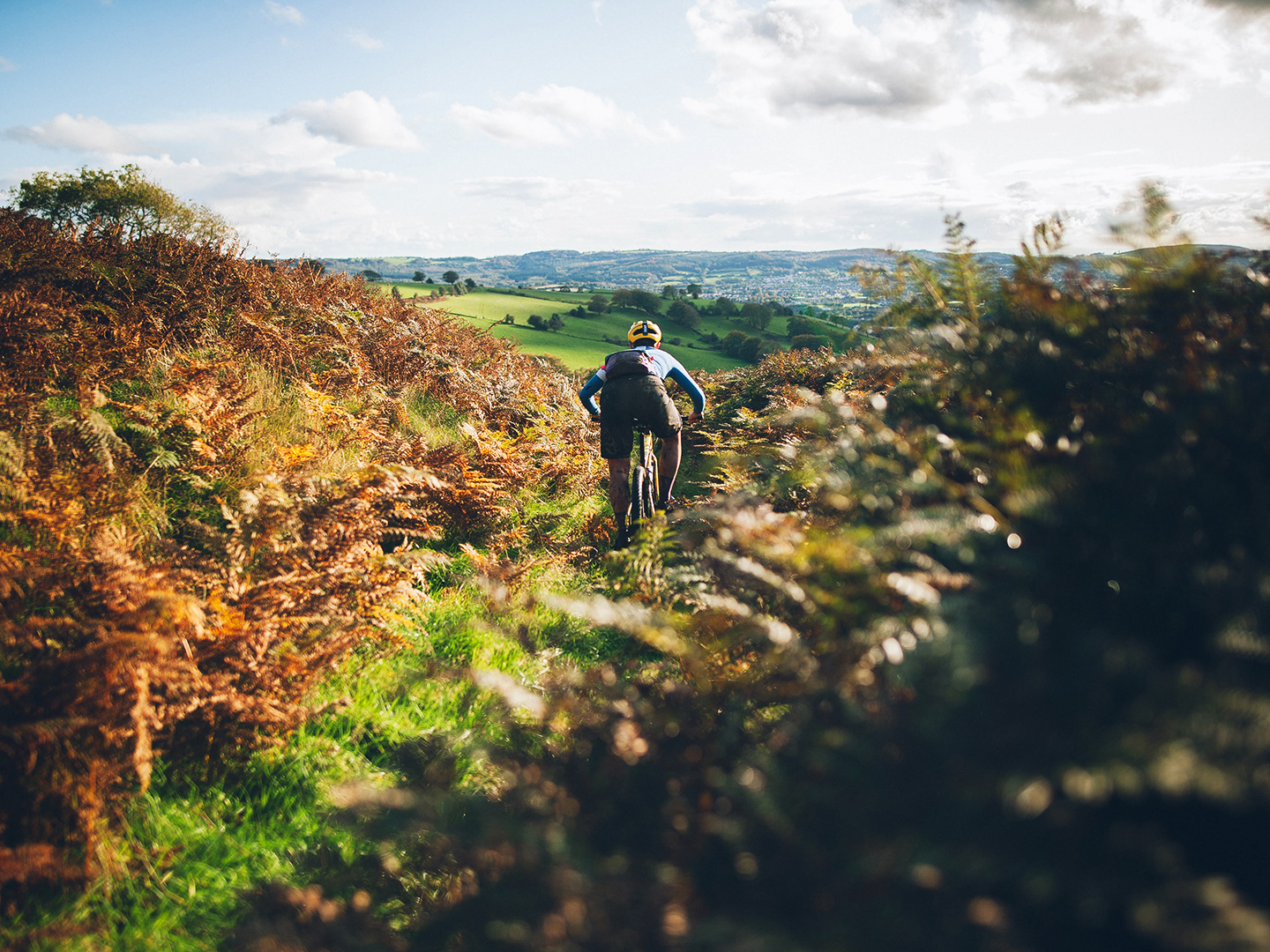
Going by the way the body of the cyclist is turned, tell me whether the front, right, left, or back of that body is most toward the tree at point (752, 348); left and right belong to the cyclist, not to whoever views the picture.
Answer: front

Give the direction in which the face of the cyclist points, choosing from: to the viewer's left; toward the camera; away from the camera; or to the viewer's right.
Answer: away from the camera

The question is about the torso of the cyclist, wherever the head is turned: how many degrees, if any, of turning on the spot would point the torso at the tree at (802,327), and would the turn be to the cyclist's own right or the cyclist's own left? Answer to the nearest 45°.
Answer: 0° — they already face it

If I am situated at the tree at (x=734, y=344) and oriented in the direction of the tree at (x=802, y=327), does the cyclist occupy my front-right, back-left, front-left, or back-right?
back-right

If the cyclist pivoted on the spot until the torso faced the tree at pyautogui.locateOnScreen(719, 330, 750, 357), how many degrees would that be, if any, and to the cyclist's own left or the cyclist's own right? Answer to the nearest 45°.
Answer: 0° — they already face it

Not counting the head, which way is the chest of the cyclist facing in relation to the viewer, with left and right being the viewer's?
facing away from the viewer
